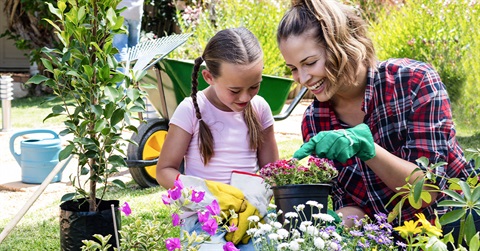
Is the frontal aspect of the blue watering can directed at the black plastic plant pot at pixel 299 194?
no

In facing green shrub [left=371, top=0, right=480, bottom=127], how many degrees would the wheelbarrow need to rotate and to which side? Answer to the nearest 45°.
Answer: approximately 180°

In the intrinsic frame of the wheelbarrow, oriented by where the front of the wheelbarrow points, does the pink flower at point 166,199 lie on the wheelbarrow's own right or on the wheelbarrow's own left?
on the wheelbarrow's own left

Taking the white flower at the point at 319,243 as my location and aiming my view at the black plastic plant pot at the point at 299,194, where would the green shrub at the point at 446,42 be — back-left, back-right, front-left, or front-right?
front-right

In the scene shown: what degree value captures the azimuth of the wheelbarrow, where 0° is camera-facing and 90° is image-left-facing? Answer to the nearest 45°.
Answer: approximately 45°

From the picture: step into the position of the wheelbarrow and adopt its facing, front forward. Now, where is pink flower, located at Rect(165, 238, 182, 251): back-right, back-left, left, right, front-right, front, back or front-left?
front-left

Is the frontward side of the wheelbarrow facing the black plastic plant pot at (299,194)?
no

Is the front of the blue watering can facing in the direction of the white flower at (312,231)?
no
